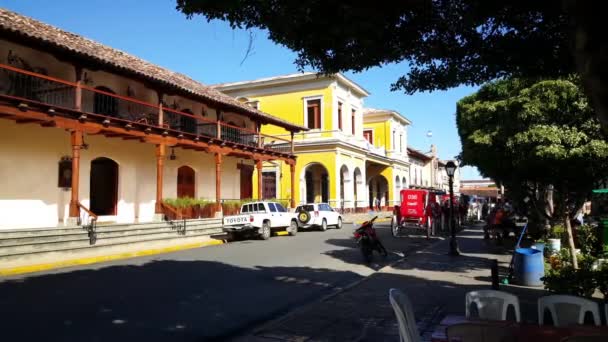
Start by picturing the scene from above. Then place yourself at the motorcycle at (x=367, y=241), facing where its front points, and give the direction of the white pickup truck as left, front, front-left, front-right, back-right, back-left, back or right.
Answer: right

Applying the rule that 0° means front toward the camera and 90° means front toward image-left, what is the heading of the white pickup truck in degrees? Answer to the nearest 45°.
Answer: approximately 225°

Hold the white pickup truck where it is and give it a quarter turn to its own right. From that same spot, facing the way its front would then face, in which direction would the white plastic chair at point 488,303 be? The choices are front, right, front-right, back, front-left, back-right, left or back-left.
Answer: front-right

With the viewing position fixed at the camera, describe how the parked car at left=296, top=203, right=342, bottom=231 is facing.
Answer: facing away from the viewer and to the right of the viewer

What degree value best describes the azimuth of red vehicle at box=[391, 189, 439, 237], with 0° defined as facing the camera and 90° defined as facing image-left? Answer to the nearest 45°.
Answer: approximately 180°

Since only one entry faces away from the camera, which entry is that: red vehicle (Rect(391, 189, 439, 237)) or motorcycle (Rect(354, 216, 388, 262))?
the red vehicle

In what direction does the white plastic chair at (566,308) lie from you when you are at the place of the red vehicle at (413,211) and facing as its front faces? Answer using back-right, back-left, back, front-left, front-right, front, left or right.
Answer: back

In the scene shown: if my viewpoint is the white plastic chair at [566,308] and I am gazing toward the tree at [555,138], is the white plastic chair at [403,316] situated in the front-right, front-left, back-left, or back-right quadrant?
back-left

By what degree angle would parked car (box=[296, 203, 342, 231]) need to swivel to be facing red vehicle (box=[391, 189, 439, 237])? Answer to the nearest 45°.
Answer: approximately 90° to its right

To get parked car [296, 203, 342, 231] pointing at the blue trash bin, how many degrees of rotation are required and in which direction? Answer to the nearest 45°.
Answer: approximately 135° to its right
